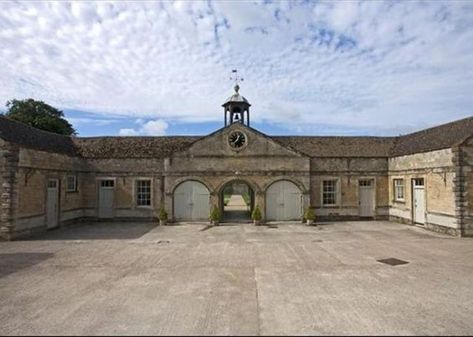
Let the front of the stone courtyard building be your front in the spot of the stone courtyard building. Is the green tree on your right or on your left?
on your right

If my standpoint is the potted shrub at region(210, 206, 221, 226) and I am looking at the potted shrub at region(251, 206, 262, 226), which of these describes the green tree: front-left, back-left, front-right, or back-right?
back-left

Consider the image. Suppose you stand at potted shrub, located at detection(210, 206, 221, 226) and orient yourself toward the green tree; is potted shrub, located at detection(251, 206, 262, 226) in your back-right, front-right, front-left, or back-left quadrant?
back-right

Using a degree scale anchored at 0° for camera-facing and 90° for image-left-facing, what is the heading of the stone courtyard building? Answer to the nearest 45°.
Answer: approximately 0°
